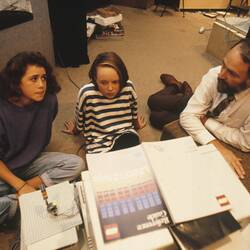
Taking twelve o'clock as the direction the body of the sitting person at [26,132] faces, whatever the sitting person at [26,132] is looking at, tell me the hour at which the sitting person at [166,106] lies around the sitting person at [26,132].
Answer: the sitting person at [166,106] is roughly at 10 o'clock from the sitting person at [26,132].

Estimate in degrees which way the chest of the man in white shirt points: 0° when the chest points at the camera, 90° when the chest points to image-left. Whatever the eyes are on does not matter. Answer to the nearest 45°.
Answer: approximately 45°

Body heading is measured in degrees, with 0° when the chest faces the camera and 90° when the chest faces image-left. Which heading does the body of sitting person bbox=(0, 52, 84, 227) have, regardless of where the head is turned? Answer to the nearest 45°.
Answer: approximately 315°
